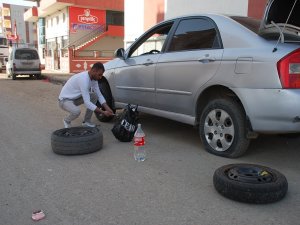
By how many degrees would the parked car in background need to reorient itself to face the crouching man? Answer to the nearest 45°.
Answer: approximately 180°

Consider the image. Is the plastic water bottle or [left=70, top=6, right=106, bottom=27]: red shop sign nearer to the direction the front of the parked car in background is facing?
the red shop sign

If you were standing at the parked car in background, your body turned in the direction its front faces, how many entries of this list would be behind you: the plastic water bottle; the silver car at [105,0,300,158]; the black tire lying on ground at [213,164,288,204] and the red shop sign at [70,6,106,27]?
3

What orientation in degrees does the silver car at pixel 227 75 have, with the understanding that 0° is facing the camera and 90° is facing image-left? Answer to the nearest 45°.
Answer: approximately 135°

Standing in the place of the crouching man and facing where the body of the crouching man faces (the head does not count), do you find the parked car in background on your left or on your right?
on your left

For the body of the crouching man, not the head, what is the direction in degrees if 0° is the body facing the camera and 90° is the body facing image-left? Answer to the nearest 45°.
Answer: approximately 270°

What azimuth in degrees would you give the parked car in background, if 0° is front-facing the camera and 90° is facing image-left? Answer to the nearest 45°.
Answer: approximately 180°

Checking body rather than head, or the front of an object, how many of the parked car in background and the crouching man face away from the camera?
1

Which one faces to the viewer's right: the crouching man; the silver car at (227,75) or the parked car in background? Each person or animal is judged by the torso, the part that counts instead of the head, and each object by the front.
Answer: the crouching man

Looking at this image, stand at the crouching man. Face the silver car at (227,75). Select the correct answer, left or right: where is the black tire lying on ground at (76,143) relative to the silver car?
right

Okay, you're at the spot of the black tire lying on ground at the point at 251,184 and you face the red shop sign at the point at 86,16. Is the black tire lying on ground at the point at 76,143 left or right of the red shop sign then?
left

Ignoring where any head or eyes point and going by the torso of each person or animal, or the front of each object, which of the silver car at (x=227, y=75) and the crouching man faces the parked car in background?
the silver car

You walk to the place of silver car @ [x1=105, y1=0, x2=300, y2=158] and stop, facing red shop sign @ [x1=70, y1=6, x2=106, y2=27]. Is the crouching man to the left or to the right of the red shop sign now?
left
